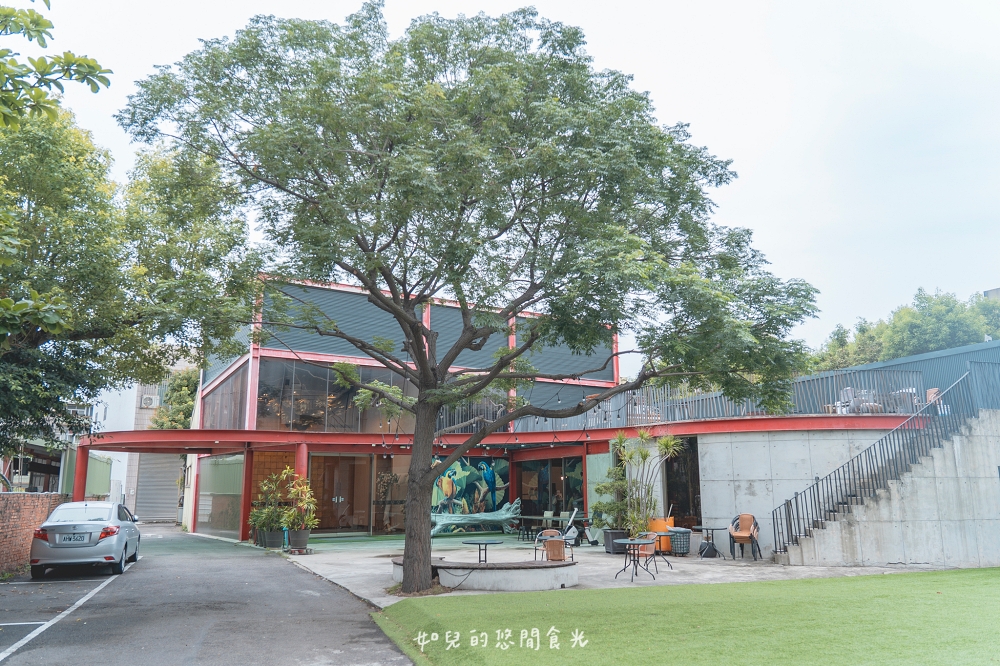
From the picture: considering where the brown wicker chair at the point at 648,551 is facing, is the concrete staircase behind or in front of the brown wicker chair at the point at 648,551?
behind

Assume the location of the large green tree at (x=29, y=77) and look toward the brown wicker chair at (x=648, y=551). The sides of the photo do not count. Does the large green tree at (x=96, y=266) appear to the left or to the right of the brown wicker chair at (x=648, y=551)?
left

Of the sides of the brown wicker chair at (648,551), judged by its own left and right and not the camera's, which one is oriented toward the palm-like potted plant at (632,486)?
right

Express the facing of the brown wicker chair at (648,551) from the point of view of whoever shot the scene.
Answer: facing to the left of the viewer

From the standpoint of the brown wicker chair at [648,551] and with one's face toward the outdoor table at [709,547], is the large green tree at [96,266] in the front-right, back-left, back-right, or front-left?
back-left

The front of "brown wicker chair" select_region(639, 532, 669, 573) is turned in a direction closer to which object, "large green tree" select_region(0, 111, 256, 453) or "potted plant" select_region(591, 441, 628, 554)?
the large green tree
